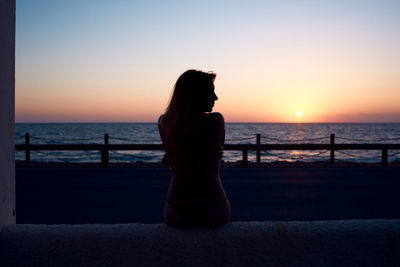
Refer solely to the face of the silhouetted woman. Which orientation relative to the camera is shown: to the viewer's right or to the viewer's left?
to the viewer's right

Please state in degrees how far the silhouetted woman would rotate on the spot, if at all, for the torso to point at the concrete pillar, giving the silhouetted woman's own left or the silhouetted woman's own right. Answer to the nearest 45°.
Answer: approximately 90° to the silhouetted woman's own left

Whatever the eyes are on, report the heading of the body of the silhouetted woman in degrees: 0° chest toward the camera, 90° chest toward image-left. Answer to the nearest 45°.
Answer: approximately 180°
